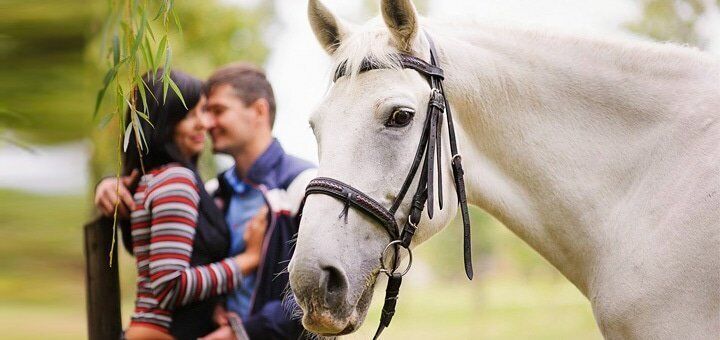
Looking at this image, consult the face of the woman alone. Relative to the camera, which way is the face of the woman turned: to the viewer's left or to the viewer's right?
to the viewer's right

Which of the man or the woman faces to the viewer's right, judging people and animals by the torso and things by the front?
the woman

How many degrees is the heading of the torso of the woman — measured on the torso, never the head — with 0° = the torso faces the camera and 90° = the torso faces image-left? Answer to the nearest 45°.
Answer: approximately 270°

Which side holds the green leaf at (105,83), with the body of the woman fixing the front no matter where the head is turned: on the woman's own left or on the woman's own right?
on the woman's own right

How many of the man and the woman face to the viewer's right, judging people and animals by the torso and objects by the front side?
1

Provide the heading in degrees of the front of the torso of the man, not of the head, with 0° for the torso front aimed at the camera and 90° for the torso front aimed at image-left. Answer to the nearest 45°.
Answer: approximately 45°
